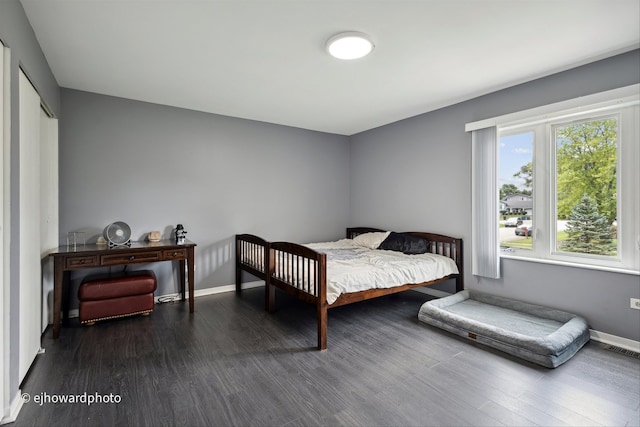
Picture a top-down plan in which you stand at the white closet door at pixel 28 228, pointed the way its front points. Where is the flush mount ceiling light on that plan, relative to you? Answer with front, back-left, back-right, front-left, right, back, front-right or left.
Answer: front-right

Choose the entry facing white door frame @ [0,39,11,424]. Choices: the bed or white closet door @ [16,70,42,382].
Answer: the bed

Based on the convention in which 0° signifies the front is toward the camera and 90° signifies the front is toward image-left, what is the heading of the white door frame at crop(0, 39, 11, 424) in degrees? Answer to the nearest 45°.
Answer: approximately 270°

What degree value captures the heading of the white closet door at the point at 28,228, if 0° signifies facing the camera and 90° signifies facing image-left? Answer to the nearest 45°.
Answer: approximately 270°

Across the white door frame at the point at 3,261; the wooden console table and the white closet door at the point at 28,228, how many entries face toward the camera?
1

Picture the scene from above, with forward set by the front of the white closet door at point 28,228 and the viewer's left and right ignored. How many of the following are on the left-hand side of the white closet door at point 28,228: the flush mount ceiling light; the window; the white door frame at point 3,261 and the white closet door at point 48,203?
1

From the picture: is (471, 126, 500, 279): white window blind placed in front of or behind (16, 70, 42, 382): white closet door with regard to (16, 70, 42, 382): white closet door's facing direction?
in front

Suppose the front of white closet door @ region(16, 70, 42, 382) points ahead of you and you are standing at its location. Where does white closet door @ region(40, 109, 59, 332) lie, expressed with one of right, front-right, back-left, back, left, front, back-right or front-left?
left

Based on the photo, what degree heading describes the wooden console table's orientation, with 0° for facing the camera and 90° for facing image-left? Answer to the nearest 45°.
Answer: approximately 0°

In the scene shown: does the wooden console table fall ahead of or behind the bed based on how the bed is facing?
ahead

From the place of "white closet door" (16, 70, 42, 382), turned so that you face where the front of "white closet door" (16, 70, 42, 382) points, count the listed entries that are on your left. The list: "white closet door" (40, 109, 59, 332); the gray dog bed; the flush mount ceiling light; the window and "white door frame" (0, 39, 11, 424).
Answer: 1

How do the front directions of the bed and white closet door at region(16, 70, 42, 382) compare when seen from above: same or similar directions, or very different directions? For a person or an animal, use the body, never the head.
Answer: very different directions

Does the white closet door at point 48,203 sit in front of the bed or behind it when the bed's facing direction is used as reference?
in front

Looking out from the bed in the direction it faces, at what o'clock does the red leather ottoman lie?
The red leather ottoman is roughly at 1 o'clock from the bed.

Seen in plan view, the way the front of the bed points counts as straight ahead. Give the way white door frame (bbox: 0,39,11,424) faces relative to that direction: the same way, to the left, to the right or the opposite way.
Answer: the opposite way

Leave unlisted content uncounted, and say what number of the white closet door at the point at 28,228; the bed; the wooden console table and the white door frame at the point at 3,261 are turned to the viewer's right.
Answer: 2

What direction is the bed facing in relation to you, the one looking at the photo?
facing the viewer and to the left of the viewer
